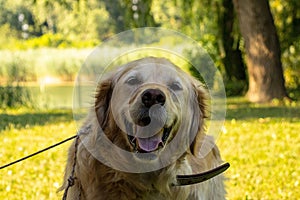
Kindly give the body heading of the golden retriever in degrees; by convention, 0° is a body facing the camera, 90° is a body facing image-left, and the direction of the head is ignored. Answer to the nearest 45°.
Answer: approximately 0°

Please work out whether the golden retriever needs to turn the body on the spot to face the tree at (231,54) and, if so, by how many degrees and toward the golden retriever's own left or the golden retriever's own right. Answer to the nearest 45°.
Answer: approximately 180°
